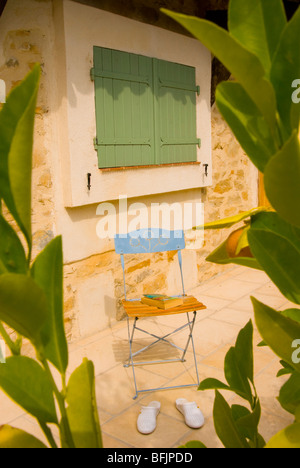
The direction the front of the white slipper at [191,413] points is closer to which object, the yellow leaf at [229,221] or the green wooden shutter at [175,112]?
the yellow leaf

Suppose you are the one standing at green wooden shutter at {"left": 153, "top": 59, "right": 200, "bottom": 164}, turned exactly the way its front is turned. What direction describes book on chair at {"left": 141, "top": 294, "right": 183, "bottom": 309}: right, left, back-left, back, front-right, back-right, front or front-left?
front-right

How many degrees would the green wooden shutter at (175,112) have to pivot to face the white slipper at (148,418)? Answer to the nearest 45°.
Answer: approximately 45° to its right

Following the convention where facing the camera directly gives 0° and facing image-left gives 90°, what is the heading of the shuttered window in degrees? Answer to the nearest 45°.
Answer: approximately 315°

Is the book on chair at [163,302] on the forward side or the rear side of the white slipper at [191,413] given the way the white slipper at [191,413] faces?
on the rear side

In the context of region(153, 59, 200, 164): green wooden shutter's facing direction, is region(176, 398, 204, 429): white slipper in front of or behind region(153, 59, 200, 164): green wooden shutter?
in front
